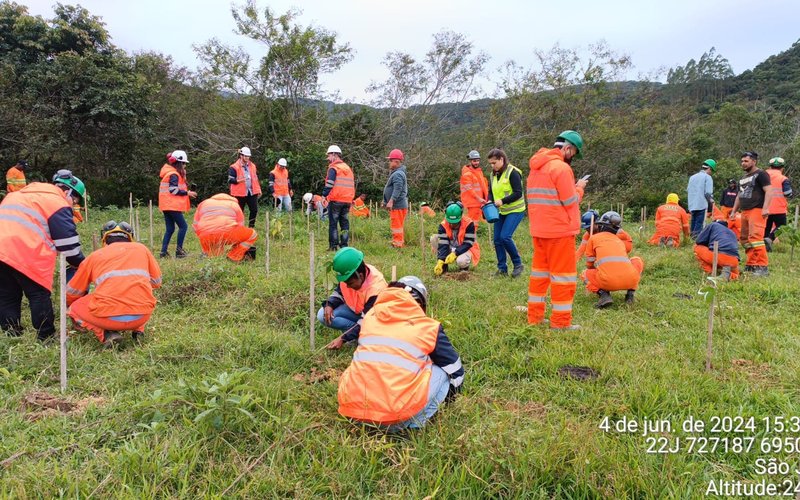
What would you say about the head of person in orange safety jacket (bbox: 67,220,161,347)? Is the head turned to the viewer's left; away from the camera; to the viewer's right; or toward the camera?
away from the camera

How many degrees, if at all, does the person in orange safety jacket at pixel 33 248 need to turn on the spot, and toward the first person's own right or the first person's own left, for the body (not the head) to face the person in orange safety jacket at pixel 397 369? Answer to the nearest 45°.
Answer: approximately 90° to the first person's own right

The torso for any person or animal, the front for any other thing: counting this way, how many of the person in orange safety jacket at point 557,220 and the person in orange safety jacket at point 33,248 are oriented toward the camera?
0

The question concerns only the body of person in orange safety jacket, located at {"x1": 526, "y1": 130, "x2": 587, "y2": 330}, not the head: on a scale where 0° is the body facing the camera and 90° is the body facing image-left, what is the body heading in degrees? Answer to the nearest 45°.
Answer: approximately 225°

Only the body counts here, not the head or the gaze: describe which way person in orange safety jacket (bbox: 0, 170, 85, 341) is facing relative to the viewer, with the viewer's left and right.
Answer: facing away from the viewer and to the right of the viewer

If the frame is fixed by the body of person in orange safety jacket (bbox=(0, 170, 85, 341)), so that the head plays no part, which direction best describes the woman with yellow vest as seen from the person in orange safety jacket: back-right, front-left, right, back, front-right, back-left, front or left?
front-right

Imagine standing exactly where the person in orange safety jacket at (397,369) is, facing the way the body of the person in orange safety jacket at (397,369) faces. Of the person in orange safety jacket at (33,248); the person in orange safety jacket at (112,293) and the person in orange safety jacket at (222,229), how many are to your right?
0

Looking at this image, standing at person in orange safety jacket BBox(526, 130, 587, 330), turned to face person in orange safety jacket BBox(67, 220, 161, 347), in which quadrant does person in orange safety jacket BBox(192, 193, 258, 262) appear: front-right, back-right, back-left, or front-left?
front-right

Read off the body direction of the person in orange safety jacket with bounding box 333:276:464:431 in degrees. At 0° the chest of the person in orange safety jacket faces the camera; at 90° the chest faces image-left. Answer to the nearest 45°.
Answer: approximately 225°

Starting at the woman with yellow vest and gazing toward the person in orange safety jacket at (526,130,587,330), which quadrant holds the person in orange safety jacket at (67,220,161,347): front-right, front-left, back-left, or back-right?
front-right

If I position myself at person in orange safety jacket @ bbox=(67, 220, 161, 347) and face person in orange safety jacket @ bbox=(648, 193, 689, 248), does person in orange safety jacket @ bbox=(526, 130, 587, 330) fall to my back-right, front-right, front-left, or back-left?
front-right

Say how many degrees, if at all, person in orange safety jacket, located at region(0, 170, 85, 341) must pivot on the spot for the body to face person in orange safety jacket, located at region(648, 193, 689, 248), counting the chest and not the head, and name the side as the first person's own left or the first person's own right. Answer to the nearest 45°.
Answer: approximately 45° to the first person's own right

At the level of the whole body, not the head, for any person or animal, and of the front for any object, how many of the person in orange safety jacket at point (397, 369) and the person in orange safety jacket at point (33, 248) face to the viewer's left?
0
